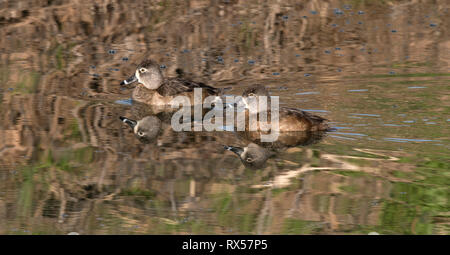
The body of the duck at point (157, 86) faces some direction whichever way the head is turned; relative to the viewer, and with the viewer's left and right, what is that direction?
facing to the left of the viewer

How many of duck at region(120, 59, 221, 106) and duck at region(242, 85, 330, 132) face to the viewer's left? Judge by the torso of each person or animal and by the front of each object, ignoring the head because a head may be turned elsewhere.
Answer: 2

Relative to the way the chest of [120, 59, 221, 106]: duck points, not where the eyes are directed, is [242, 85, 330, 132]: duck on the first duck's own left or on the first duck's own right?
on the first duck's own left

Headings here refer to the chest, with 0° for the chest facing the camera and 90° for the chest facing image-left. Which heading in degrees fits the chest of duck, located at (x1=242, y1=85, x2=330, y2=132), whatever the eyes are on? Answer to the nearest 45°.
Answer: approximately 90°

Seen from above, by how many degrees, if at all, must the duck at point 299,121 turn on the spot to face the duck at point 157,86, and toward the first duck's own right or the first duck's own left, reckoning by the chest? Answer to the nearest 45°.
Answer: approximately 45° to the first duck's own right
